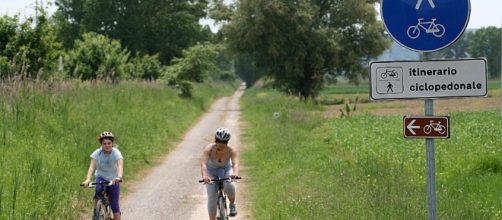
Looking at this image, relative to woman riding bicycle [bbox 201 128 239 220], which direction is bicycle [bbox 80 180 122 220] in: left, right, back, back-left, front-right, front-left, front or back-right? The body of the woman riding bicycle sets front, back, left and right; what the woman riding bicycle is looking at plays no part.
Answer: right

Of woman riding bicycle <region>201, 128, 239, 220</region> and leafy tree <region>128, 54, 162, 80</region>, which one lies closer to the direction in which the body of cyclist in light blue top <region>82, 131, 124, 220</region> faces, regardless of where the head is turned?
the woman riding bicycle

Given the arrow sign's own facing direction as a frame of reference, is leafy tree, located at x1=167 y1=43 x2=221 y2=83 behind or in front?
behind

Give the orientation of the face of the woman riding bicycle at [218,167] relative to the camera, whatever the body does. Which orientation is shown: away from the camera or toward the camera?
toward the camera

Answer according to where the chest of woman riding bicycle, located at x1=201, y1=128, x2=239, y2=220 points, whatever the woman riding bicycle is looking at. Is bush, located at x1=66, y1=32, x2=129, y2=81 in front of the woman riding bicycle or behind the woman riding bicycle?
behind

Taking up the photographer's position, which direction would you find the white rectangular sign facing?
facing the viewer

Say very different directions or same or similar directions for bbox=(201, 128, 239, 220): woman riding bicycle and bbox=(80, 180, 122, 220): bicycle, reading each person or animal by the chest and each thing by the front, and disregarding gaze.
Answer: same or similar directions

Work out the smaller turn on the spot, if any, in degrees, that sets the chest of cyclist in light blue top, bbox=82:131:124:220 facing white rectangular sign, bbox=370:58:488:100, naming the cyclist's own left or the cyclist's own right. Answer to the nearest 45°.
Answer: approximately 45° to the cyclist's own left

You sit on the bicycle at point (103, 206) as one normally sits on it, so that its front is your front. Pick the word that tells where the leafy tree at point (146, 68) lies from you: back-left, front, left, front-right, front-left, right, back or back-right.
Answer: back

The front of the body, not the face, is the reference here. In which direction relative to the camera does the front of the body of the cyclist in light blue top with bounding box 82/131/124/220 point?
toward the camera

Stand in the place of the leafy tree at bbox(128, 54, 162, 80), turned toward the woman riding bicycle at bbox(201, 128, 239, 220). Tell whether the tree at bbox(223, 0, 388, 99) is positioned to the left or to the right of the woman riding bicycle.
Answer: left

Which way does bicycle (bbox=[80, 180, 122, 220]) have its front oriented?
toward the camera

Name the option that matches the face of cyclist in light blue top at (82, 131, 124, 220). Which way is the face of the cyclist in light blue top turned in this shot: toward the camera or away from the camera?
toward the camera

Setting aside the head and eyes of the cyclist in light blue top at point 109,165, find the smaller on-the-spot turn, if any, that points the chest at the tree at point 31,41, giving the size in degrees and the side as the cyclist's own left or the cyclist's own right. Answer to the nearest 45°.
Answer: approximately 180°
